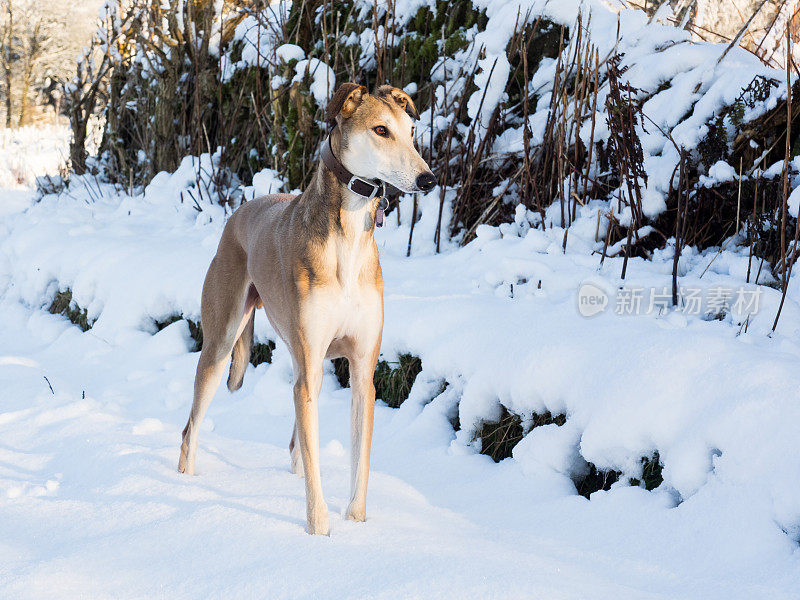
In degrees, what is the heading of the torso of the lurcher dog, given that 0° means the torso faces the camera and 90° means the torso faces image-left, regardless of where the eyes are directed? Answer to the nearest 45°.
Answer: approximately 315°

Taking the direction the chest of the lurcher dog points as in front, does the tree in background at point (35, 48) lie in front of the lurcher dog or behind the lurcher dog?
behind
